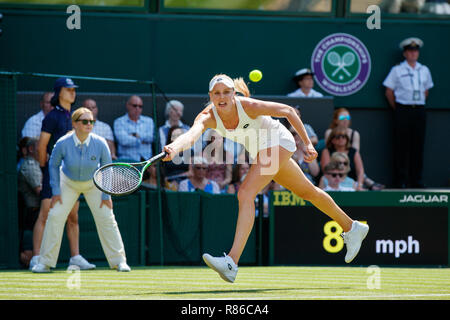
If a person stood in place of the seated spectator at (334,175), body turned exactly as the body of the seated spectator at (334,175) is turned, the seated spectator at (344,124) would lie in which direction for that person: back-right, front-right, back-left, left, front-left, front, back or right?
back

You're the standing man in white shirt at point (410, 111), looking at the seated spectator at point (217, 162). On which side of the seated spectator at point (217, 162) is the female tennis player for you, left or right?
left

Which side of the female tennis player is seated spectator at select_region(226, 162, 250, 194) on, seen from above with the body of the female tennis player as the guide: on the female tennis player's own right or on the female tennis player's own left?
on the female tennis player's own right

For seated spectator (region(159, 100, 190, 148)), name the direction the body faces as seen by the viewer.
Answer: toward the camera

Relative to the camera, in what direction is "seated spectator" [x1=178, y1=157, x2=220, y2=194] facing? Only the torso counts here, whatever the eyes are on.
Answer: toward the camera

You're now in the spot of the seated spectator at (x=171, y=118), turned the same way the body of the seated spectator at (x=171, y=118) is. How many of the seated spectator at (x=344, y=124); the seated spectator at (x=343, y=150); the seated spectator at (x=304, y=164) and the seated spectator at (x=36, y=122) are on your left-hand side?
3

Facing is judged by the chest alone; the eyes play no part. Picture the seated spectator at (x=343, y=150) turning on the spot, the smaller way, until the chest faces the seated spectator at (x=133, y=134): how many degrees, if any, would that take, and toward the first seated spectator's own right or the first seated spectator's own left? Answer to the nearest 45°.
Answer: approximately 90° to the first seated spectator's own right

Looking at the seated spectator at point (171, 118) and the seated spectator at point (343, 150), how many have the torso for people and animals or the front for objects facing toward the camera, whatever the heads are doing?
2

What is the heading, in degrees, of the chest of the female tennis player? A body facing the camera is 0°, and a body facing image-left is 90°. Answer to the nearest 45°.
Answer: approximately 45°

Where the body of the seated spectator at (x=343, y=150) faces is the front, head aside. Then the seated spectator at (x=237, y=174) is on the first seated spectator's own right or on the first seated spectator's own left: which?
on the first seated spectator's own right

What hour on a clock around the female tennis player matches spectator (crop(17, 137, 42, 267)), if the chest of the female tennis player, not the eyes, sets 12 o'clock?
The spectator is roughly at 3 o'clock from the female tennis player.
